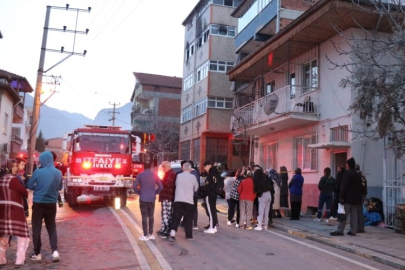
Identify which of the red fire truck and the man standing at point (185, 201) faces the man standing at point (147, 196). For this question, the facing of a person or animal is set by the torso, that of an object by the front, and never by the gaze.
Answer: the red fire truck

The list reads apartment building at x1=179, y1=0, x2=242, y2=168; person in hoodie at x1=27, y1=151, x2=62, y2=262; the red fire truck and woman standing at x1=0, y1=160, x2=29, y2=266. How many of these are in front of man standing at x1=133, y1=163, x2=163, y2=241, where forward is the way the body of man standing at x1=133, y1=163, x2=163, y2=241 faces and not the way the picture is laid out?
2

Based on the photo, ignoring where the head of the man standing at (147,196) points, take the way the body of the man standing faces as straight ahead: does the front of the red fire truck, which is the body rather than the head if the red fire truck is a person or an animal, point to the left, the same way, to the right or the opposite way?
the opposite way

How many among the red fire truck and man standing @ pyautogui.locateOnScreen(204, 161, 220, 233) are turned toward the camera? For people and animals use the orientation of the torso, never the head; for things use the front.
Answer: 1

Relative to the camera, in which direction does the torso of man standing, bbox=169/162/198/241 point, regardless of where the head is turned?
away from the camera

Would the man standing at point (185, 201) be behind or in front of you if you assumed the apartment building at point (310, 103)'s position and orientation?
in front

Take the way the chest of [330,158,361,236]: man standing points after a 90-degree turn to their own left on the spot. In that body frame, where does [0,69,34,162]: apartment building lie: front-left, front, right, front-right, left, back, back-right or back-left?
right

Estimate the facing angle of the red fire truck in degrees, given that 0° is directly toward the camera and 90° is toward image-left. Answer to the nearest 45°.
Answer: approximately 0°

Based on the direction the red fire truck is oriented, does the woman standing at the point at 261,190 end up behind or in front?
in front

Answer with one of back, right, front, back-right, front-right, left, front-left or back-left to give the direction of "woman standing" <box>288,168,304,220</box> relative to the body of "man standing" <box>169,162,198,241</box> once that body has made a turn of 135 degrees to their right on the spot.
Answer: left

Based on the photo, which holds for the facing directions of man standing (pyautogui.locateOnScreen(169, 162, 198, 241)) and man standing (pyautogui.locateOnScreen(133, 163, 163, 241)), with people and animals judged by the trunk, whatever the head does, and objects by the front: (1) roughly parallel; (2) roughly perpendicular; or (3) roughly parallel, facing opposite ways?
roughly parallel

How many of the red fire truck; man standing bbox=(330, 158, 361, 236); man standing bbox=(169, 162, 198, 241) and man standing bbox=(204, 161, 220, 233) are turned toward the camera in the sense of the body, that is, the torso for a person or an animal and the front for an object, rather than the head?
1

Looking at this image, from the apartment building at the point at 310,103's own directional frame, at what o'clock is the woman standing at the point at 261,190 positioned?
The woman standing is roughly at 11 o'clock from the apartment building.

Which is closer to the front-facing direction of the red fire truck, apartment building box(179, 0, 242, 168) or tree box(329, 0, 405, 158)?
the tree
